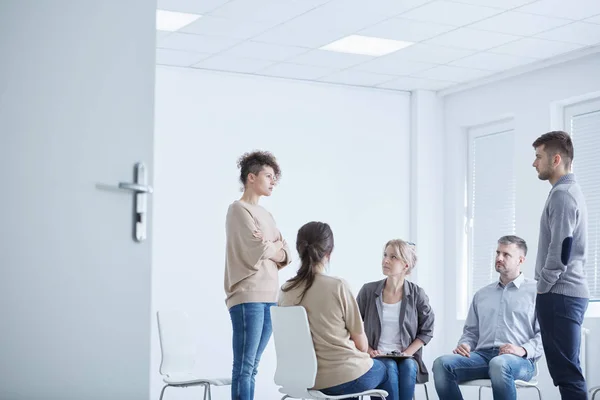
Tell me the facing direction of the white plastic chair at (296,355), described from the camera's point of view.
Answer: facing away from the viewer and to the right of the viewer

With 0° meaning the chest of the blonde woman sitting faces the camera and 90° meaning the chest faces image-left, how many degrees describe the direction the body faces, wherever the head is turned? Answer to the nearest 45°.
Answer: approximately 0°

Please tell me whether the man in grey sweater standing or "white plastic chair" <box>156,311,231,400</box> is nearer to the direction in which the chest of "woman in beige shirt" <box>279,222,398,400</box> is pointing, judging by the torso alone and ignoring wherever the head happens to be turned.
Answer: the man in grey sweater standing

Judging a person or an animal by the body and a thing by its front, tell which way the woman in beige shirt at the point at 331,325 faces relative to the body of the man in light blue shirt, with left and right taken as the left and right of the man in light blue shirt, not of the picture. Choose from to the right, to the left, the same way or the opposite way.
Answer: the opposite way

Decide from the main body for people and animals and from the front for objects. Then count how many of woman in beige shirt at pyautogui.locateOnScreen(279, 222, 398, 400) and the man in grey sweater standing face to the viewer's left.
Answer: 1

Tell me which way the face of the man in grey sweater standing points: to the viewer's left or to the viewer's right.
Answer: to the viewer's left

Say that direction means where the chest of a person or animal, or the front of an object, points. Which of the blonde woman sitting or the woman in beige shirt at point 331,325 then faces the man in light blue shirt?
the woman in beige shirt

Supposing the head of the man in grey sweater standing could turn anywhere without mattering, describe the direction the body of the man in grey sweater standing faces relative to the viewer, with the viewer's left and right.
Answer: facing to the left of the viewer
